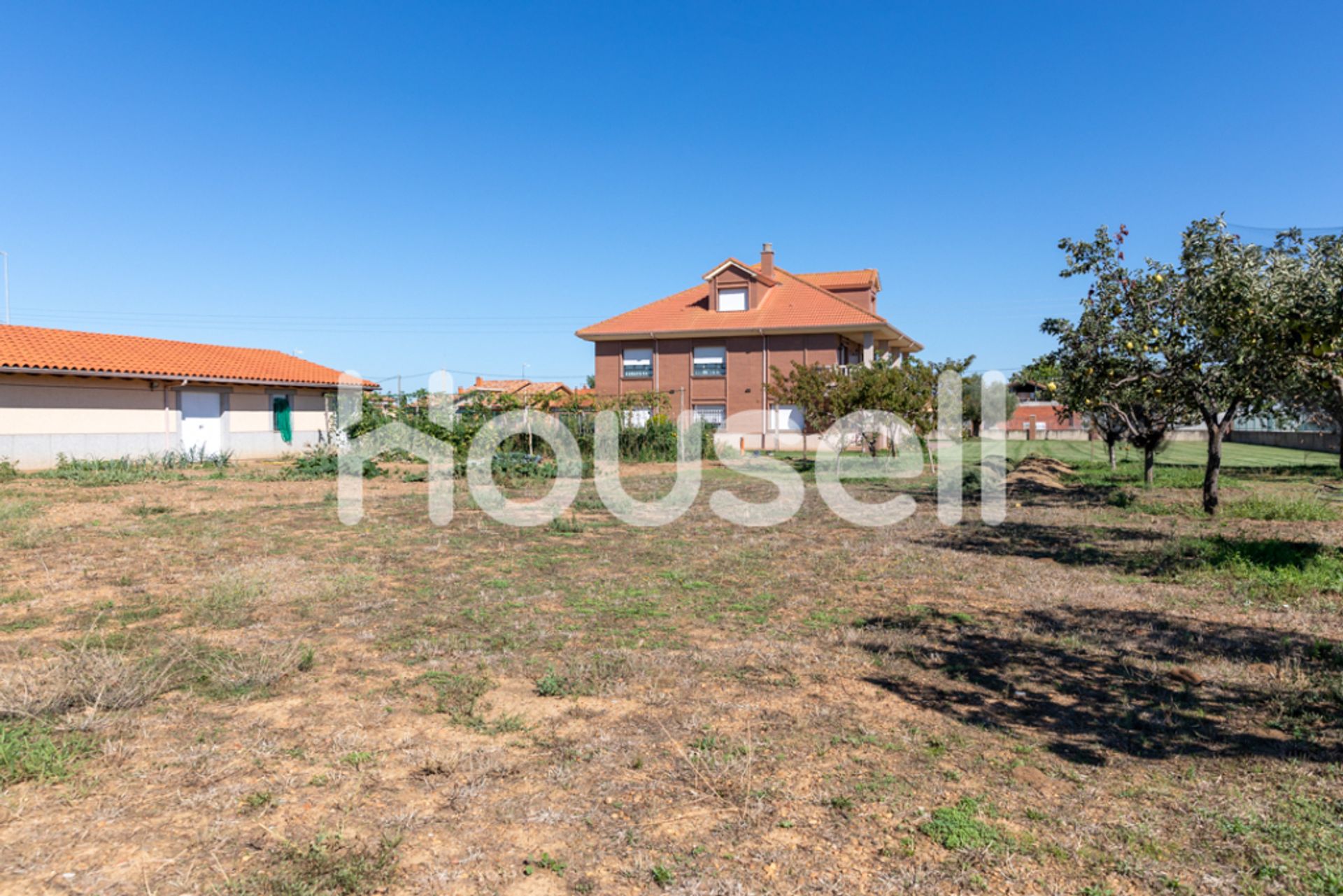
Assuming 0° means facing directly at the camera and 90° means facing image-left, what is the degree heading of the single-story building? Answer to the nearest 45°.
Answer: approximately 315°

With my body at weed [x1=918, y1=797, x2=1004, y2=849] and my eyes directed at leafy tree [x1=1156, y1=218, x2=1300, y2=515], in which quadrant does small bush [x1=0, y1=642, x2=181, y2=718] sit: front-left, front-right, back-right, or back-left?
back-left

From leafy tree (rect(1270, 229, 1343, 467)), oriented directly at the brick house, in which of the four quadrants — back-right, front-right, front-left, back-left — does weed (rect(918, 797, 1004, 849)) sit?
back-left
